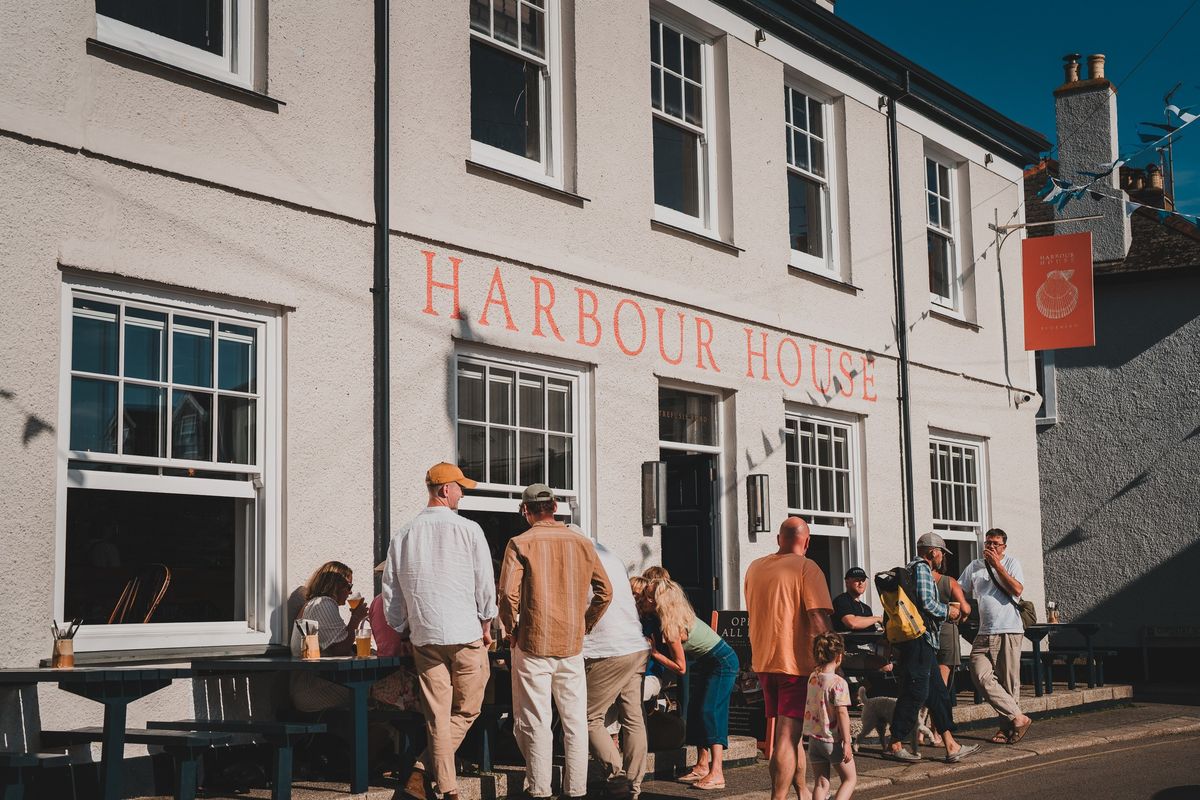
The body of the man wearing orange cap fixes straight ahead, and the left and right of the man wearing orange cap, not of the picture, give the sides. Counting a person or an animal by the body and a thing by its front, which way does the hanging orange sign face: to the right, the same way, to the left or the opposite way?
the opposite way

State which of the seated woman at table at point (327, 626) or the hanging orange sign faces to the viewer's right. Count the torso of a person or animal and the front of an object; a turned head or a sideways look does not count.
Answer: the seated woman at table

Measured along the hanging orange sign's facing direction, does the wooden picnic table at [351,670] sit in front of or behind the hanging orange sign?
in front

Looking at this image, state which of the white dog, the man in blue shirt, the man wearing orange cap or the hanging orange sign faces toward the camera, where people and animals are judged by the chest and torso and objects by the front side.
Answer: the hanging orange sign

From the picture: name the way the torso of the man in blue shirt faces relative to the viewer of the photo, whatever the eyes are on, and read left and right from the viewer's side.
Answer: facing to the right of the viewer

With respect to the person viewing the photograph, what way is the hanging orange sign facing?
facing the viewer

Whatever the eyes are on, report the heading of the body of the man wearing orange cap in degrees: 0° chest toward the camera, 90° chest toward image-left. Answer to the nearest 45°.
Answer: approximately 225°

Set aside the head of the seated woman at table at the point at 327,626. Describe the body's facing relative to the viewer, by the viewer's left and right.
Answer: facing to the right of the viewer

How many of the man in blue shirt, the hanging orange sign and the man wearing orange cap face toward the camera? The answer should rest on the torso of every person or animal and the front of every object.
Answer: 1

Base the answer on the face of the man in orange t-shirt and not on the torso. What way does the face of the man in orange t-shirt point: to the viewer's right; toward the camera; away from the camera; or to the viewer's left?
away from the camera
